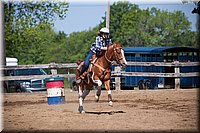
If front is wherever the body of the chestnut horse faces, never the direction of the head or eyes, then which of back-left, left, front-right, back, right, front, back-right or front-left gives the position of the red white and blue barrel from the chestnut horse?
back

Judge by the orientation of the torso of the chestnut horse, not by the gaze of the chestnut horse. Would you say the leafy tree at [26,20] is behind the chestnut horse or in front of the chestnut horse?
behind

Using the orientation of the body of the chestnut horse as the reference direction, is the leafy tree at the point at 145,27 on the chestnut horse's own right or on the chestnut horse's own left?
on the chestnut horse's own left

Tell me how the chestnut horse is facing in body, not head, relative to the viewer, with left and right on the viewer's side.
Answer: facing the viewer and to the right of the viewer
